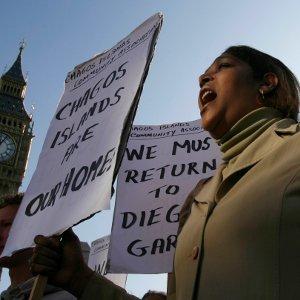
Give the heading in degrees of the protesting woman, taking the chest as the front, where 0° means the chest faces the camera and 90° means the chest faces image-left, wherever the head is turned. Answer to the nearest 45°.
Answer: approximately 45°
